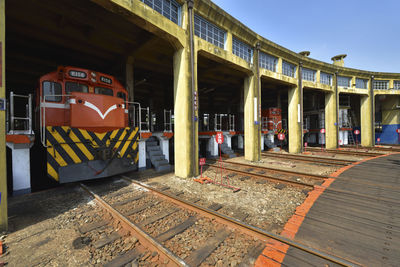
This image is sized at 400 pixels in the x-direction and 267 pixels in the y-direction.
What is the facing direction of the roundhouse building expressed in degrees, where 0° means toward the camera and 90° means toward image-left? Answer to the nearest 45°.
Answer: approximately 315°

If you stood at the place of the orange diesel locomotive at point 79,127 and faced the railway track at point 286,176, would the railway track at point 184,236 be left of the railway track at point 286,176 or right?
right
